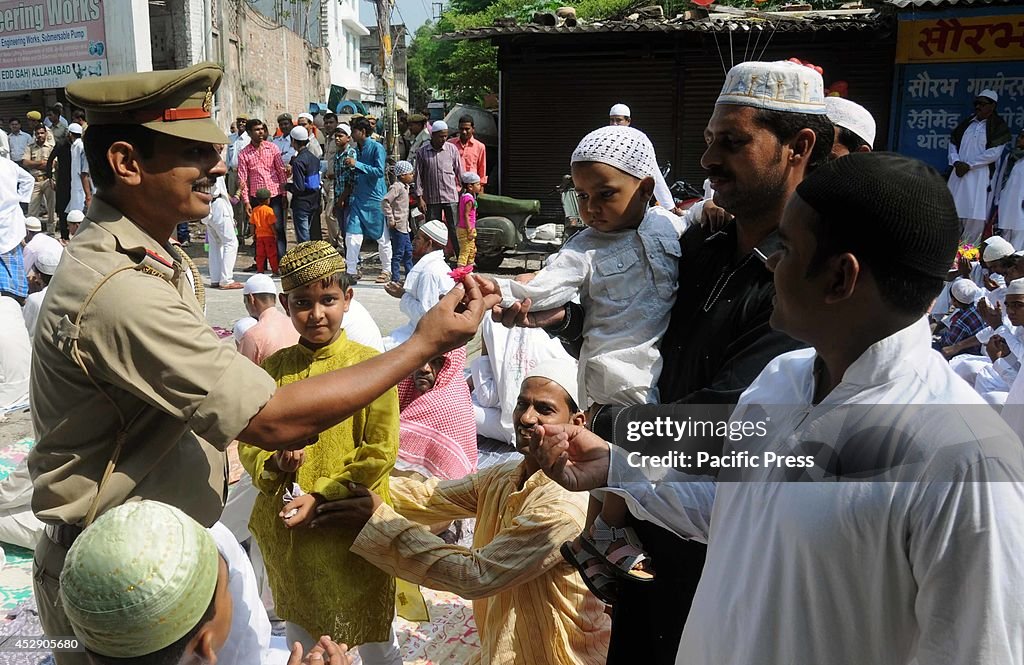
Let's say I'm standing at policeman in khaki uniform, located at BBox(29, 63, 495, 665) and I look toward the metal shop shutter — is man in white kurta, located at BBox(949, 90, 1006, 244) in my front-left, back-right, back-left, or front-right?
front-right

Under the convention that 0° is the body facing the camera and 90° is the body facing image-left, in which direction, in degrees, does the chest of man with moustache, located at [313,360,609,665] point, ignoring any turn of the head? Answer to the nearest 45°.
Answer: approximately 45°

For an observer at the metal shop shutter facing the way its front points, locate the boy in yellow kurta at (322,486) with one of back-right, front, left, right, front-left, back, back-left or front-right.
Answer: front

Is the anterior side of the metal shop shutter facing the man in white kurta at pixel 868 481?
yes

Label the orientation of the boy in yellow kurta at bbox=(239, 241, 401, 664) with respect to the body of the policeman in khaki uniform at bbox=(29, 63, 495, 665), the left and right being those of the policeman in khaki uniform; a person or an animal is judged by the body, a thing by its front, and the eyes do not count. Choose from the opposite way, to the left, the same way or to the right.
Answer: to the right

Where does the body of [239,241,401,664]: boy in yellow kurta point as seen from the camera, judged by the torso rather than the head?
toward the camera

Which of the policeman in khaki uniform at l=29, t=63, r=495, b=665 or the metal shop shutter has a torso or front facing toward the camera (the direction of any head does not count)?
the metal shop shutter

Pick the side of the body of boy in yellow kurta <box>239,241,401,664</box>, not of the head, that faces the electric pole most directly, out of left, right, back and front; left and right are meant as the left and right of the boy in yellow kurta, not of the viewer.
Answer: back

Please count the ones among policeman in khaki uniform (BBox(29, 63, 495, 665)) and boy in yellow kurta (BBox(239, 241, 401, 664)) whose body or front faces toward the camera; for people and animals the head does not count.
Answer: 1

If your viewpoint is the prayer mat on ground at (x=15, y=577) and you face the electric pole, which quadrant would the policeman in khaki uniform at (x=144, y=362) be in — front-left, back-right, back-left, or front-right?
back-right

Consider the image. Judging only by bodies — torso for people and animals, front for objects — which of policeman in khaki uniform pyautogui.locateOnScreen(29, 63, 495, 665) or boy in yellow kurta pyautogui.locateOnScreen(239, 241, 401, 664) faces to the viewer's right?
the policeman in khaki uniform

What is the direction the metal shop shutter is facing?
toward the camera

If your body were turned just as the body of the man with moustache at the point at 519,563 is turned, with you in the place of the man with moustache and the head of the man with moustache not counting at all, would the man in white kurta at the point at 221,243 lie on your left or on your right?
on your right

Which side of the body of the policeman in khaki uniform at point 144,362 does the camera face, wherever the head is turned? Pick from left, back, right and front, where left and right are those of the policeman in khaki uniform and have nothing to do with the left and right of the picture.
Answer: right

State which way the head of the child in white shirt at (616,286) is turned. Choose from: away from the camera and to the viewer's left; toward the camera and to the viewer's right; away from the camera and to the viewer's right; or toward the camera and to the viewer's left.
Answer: toward the camera and to the viewer's left

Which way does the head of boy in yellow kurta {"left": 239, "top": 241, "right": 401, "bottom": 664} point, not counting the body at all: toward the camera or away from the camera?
toward the camera
